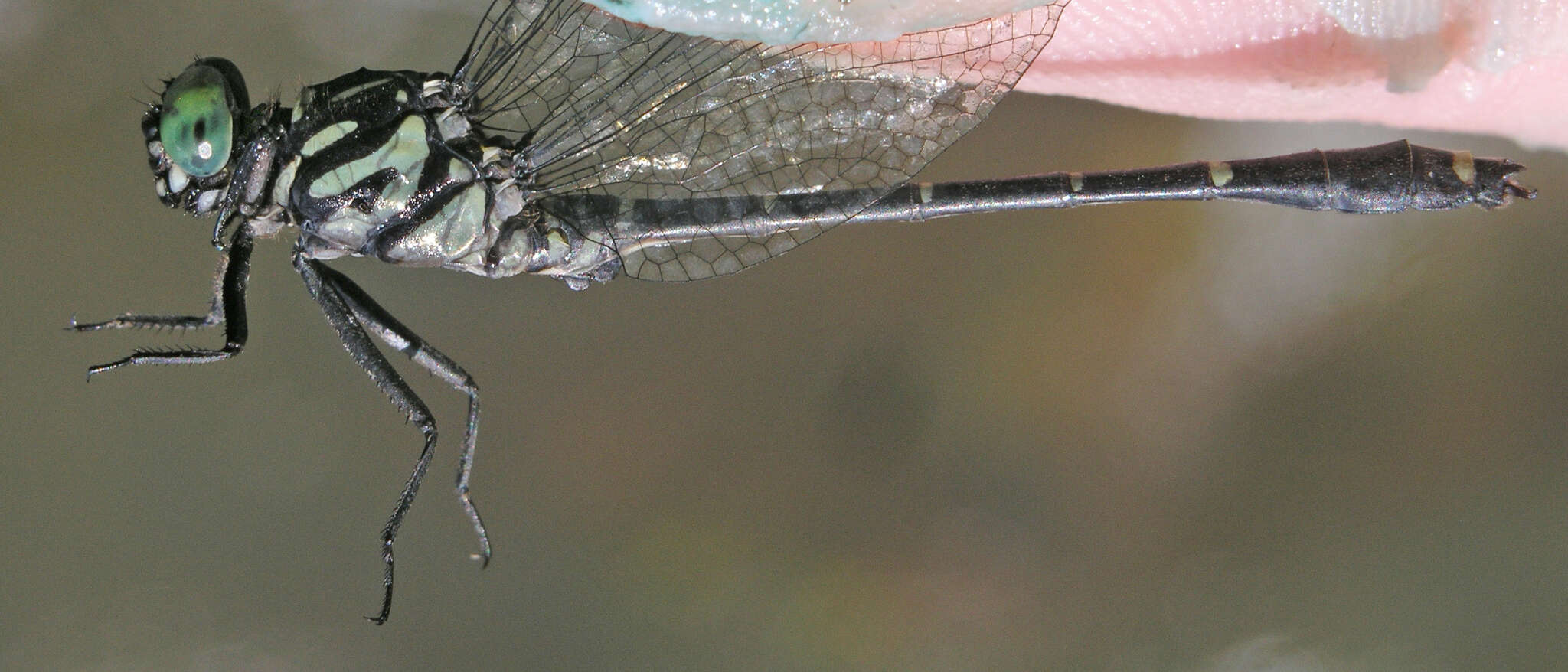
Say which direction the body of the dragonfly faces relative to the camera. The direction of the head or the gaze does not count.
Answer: to the viewer's left
